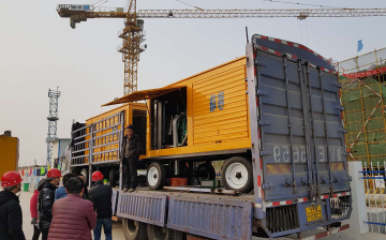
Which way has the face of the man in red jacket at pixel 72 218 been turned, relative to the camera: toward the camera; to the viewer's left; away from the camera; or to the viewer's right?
away from the camera

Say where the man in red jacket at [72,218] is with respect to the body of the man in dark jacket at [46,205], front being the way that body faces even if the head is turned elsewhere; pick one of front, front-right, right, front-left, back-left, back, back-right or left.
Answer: right

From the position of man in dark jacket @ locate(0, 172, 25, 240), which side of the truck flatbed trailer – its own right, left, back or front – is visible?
left

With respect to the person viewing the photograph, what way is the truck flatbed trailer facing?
facing away from the viewer and to the left of the viewer

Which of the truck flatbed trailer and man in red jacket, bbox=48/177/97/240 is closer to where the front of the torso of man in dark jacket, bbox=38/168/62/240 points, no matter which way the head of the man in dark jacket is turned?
the truck flatbed trailer

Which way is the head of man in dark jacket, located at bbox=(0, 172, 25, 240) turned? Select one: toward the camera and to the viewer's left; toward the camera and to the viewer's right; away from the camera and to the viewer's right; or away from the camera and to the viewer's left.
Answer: away from the camera and to the viewer's right

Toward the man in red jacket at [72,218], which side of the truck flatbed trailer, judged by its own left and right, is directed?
left

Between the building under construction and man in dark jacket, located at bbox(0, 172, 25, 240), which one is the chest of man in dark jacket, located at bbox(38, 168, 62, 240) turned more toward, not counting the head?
the building under construction
